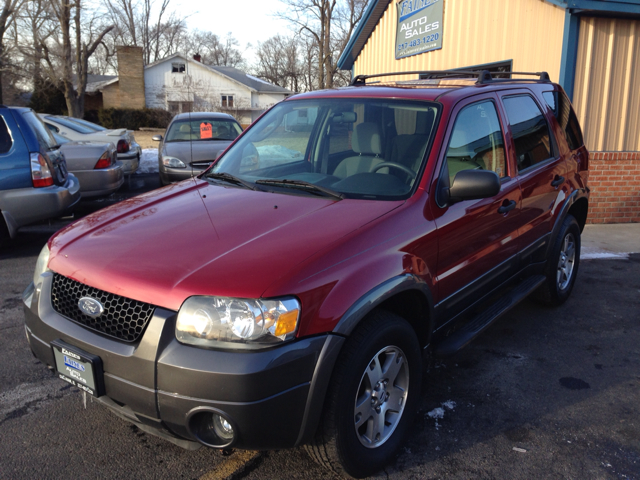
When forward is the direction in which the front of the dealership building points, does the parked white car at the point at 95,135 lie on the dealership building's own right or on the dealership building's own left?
on the dealership building's own right

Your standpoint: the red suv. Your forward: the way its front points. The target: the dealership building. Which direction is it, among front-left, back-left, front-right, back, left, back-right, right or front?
back

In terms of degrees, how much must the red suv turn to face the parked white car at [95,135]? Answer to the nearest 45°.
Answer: approximately 90° to its right

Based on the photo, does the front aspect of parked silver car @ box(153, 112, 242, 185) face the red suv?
yes

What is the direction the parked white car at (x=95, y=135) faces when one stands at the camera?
facing away from the viewer and to the left of the viewer

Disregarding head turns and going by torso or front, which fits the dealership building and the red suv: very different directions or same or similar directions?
same or similar directions

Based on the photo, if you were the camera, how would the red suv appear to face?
facing the viewer and to the left of the viewer

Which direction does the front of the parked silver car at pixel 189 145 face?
toward the camera

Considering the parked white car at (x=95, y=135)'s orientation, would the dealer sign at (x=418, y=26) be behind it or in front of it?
behind

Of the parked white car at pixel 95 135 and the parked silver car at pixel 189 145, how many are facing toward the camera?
1

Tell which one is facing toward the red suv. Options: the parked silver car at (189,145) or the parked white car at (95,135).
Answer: the parked silver car at (189,145)

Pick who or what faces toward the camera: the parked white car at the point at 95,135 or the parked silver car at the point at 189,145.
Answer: the parked silver car at the point at 189,145
